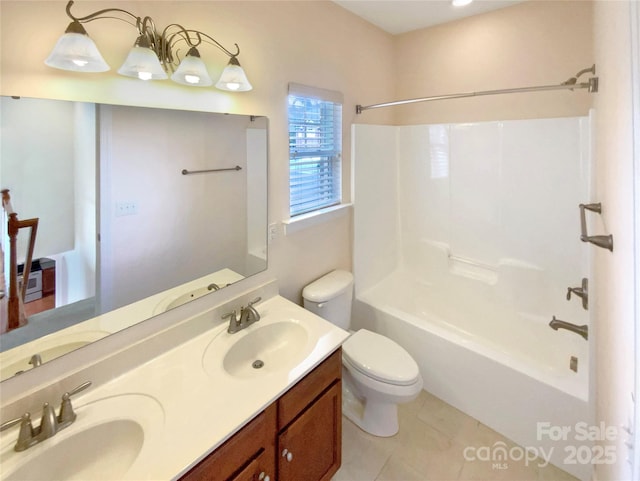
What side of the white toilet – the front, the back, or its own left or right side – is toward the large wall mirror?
right

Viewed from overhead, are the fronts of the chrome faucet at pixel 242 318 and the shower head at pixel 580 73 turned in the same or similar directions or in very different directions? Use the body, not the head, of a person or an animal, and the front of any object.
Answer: very different directions

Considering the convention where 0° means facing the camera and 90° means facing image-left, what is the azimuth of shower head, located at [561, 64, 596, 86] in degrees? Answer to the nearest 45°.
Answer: approximately 90°

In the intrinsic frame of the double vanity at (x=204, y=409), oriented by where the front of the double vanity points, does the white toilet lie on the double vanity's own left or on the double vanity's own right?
on the double vanity's own left

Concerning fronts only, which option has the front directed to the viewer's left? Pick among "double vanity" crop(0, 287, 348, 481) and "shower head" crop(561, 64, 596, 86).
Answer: the shower head

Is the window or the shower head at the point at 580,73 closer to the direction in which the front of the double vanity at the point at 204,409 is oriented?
the shower head

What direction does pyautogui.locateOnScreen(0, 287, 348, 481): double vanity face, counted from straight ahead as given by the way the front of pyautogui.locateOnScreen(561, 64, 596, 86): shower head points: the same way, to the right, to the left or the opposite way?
the opposite way

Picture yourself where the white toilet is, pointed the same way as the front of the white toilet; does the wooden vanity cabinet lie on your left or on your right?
on your right

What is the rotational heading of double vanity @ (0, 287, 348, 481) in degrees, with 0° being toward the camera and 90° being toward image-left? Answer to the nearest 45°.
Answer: approximately 315°
